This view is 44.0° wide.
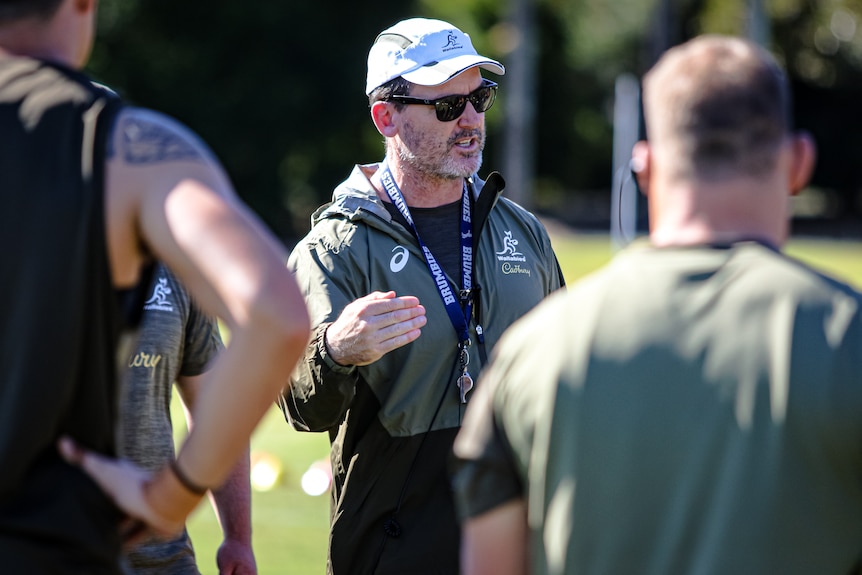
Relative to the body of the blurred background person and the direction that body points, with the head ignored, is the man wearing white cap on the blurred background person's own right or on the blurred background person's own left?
on the blurred background person's own left

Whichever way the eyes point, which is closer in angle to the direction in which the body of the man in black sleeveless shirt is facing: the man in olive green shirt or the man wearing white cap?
the man wearing white cap

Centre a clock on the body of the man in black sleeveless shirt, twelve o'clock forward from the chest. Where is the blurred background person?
The blurred background person is roughly at 12 o'clock from the man in black sleeveless shirt.

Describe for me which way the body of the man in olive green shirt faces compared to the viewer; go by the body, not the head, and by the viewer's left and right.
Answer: facing away from the viewer

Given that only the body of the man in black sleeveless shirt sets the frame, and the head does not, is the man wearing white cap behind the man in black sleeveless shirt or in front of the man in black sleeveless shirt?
in front

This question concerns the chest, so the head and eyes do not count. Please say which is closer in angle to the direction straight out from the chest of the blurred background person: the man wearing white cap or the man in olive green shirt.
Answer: the man in olive green shirt

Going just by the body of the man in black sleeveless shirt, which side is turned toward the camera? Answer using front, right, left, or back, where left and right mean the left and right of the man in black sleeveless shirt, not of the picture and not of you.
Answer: back

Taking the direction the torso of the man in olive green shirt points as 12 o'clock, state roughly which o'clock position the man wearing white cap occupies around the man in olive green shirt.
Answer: The man wearing white cap is roughly at 11 o'clock from the man in olive green shirt.

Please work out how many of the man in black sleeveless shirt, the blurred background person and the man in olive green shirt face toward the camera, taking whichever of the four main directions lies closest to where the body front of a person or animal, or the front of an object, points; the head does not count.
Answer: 1

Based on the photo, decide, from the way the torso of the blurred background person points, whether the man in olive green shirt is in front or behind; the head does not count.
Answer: in front

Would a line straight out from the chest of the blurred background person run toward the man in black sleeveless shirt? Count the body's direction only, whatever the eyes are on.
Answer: yes

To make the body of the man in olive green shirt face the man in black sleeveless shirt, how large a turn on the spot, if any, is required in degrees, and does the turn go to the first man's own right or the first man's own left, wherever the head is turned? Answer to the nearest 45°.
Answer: approximately 90° to the first man's own left

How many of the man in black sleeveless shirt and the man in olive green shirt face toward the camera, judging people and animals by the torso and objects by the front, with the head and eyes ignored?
0

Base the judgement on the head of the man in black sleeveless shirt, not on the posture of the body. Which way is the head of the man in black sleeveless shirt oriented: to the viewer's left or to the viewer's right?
to the viewer's right
